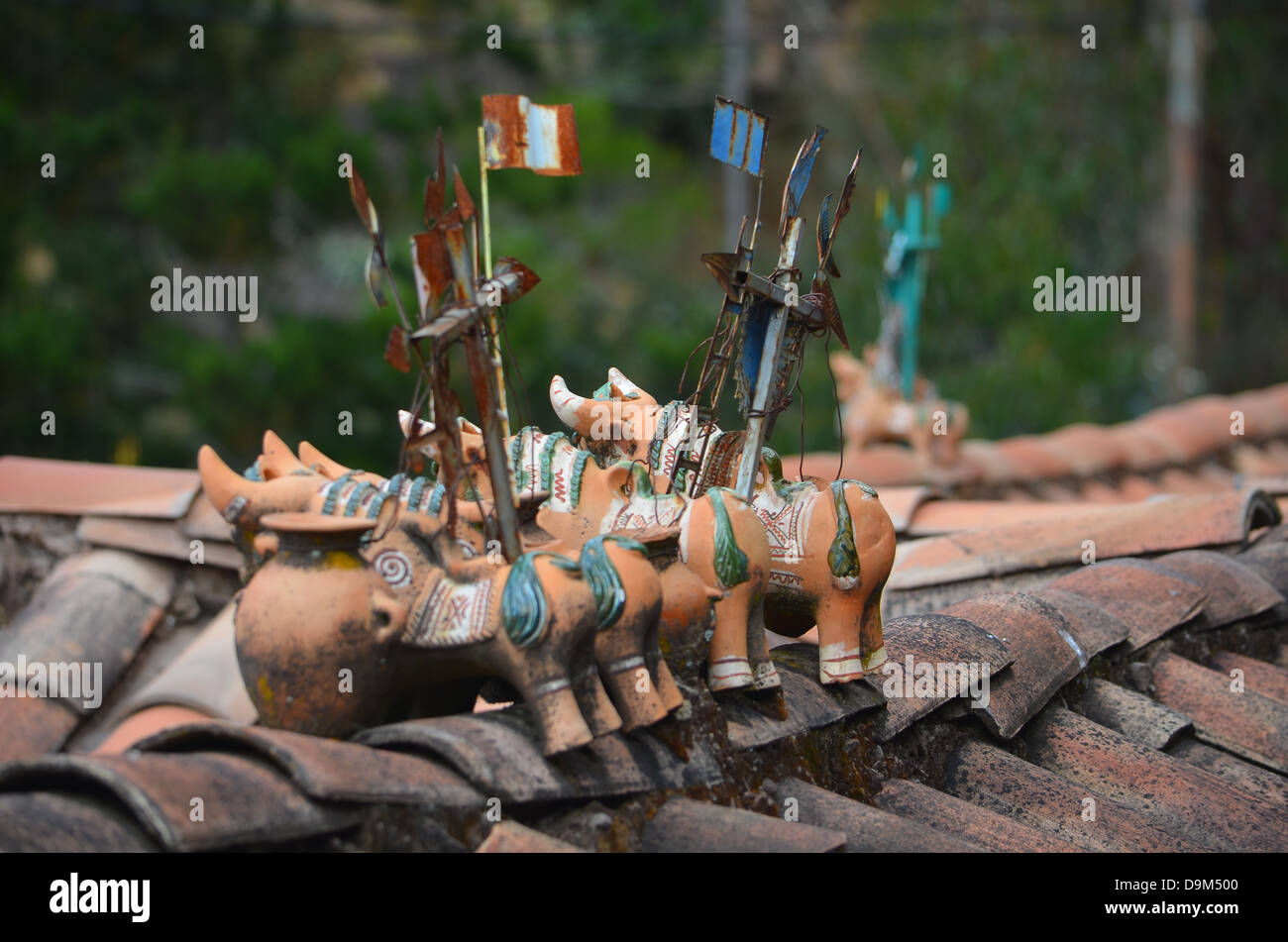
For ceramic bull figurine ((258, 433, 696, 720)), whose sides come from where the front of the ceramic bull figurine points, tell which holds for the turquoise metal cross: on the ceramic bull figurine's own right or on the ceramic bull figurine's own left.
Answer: on the ceramic bull figurine's own right

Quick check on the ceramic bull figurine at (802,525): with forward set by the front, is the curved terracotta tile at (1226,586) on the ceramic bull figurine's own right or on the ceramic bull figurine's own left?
on the ceramic bull figurine's own right

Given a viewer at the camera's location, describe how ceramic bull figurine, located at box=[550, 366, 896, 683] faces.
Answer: facing away from the viewer and to the left of the viewer

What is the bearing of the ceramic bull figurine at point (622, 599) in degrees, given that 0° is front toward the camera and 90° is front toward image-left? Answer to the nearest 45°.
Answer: approximately 135°

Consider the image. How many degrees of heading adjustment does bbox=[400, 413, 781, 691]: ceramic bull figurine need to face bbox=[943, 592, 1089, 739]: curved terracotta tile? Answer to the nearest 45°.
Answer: approximately 90° to its right

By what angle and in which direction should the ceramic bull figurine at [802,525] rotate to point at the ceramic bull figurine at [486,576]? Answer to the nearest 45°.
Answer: approximately 90° to its left

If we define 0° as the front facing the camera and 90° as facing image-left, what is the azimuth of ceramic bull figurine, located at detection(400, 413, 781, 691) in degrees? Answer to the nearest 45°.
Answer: approximately 135°

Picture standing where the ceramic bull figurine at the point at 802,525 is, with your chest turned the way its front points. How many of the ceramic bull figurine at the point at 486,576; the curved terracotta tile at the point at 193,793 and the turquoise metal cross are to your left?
2
